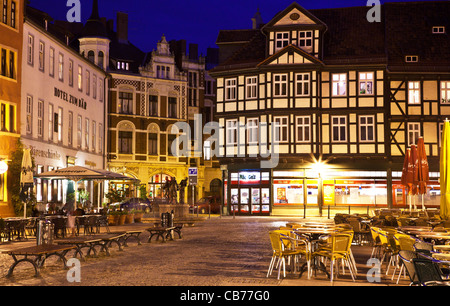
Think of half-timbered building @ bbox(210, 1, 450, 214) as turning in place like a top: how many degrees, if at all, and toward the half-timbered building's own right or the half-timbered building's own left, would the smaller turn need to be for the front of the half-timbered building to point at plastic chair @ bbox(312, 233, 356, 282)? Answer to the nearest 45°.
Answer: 0° — it already faces it

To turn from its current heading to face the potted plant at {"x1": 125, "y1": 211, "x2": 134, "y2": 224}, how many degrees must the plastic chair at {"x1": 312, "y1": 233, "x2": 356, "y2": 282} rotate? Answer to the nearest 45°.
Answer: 0° — it already faces it

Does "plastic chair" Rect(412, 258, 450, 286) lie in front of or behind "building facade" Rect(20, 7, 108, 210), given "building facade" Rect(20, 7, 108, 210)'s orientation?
in front

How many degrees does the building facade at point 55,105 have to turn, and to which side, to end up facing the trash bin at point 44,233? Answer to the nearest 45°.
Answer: approximately 45° to its right

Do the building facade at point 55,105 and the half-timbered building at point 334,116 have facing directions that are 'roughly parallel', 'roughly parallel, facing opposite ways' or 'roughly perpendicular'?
roughly perpendicular

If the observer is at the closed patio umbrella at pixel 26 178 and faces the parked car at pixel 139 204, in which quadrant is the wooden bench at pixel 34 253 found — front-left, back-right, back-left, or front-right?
back-right

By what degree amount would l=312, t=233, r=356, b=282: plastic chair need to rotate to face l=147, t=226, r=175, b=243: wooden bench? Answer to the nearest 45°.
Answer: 0° — it already faces it

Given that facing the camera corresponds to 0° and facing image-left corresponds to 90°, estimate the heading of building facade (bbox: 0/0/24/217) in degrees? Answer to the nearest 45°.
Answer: approximately 315°

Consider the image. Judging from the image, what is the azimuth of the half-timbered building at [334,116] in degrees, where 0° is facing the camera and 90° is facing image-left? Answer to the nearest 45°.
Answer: approximately 0°

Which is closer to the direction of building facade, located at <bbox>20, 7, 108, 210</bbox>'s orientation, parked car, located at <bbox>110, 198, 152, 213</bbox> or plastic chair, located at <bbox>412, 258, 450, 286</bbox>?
the plastic chair

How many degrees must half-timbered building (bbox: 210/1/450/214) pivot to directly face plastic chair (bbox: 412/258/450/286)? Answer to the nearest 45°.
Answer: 0° — it already faces it
